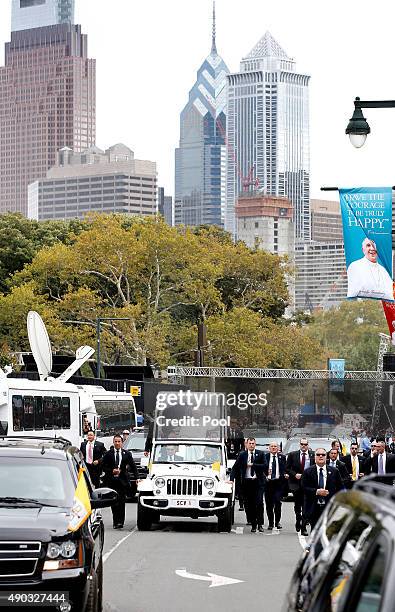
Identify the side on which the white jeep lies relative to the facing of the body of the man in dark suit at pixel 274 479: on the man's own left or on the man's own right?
on the man's own right

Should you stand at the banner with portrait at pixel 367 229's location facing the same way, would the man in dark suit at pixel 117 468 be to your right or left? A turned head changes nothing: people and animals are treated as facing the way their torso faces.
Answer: on your right

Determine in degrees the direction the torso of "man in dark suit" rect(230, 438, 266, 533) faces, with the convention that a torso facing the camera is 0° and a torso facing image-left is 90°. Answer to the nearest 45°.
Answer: approximately 0°
